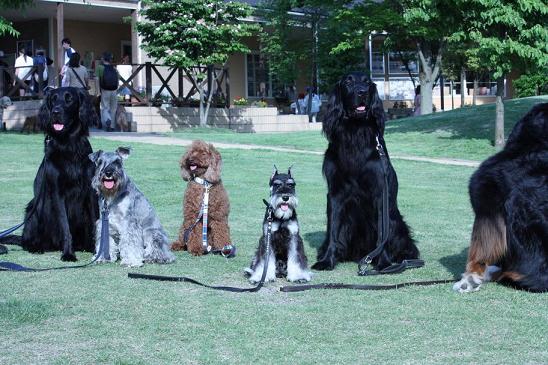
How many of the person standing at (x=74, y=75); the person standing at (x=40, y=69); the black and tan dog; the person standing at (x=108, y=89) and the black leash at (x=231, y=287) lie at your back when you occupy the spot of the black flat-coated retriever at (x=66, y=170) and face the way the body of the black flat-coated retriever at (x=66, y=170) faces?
3

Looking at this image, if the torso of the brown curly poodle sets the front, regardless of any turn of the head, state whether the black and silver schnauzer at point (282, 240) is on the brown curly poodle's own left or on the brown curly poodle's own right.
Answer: on the brown curly poodle's own left

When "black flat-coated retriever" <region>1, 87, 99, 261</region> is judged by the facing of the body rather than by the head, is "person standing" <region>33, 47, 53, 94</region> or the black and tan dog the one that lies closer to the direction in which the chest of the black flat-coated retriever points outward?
the black and tan dog

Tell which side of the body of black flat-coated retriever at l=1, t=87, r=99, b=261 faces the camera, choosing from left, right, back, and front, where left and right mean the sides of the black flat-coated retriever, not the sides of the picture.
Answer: front

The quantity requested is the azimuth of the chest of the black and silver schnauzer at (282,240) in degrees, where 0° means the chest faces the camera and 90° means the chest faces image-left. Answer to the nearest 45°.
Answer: approximately 0°

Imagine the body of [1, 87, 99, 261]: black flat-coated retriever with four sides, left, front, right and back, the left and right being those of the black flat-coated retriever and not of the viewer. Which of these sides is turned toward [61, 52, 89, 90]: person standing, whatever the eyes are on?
back

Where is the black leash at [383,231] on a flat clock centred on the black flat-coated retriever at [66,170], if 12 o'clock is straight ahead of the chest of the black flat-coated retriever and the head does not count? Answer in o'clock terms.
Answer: The black leash is roughly at 10 o'clock from the black flat-coated retriever.

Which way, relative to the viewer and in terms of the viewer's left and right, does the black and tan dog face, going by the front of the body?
facing the viewer and to the left of the viewer
